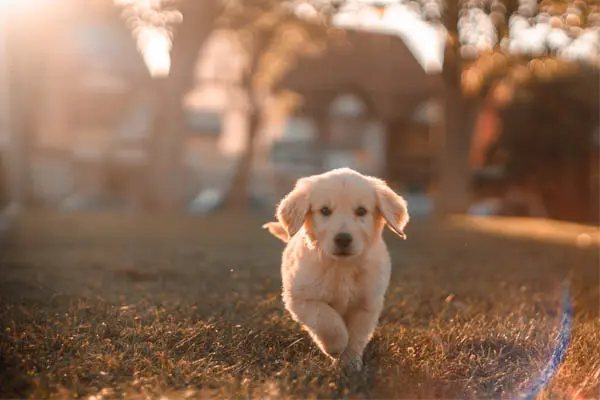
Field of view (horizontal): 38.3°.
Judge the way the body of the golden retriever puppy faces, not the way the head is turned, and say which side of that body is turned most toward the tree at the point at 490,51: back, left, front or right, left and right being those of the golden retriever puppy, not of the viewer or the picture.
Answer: back

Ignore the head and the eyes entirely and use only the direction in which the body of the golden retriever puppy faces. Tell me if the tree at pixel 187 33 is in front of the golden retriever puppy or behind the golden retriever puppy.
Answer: behind

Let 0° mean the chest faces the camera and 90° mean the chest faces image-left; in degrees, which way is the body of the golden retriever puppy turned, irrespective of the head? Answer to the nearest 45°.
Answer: approximately 0°

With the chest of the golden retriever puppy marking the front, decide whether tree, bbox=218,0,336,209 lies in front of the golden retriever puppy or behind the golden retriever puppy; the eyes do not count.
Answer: behind

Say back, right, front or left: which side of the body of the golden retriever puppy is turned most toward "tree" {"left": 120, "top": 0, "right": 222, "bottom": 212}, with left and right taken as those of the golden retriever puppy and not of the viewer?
back

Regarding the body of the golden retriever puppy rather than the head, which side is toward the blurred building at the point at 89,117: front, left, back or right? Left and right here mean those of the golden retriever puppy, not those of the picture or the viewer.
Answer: back

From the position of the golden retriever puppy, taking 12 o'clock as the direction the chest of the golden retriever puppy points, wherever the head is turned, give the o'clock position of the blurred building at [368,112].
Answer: The blurred building is roughly at 6 o'clock from the golden retriever puppy.
